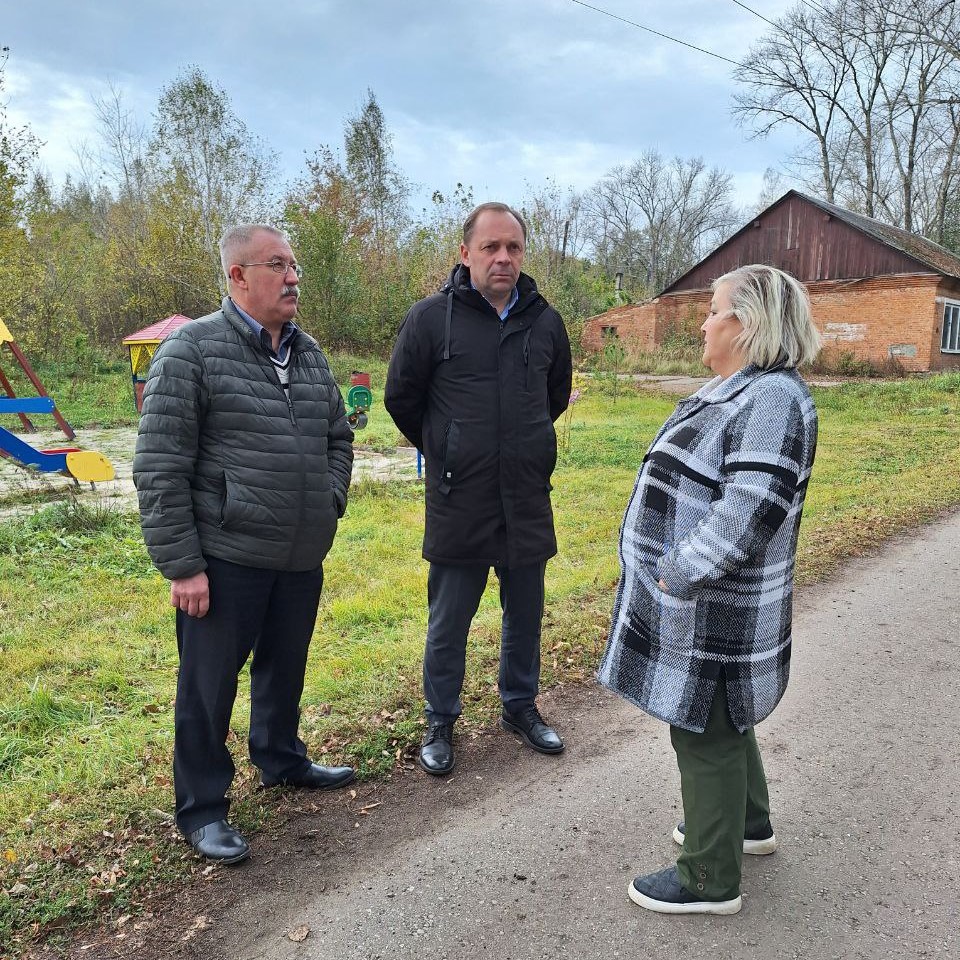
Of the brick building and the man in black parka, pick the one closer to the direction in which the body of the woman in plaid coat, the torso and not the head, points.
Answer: the man in black parka

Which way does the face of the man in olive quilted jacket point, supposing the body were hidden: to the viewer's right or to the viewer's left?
to the viewer's right

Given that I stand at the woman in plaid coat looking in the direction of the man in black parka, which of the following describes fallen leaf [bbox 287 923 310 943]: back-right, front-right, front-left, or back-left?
front-left

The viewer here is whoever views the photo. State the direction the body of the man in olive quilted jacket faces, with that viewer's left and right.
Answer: facing the viewer and to the right of the viewer

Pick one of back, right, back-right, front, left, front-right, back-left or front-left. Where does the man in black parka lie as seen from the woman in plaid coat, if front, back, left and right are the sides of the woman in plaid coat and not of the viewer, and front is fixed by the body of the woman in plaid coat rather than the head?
front-right

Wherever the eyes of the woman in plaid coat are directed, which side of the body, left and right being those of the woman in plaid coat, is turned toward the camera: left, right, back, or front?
left

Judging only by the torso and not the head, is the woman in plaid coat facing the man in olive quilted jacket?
yes

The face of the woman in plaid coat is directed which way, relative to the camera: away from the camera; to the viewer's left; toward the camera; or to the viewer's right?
to the viewer's left

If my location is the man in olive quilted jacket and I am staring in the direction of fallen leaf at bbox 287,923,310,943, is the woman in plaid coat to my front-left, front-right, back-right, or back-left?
front-left

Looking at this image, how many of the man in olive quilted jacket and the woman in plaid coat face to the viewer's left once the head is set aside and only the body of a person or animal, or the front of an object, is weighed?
1

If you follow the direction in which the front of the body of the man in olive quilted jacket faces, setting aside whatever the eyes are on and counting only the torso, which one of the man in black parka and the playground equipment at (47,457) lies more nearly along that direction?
the man in black parka

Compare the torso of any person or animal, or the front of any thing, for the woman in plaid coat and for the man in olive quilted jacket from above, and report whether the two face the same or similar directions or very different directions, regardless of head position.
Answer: very different directions

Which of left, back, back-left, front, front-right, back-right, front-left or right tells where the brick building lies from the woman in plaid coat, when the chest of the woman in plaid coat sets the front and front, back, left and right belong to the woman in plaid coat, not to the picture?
right

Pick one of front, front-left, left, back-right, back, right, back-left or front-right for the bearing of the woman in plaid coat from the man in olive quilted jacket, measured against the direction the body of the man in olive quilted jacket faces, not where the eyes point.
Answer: front
